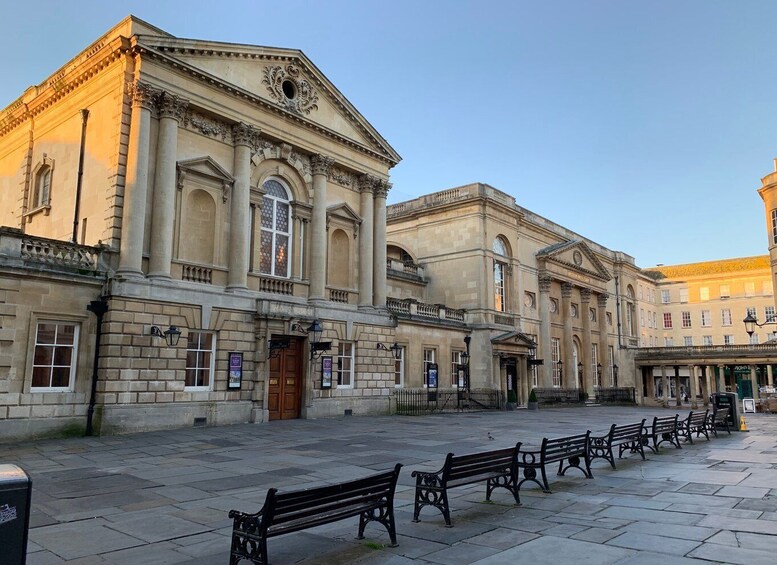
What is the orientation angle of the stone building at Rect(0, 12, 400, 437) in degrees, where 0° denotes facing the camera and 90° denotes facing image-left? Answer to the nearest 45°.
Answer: approximately 315°

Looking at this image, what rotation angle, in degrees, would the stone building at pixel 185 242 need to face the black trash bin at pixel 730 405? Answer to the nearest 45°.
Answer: approximately 45° to its left
